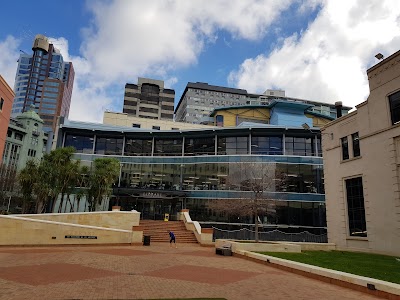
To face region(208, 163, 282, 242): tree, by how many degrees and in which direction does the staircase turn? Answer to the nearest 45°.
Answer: approximately 135° to its left

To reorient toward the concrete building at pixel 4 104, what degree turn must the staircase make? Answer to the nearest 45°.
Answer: approximately 90° to its right

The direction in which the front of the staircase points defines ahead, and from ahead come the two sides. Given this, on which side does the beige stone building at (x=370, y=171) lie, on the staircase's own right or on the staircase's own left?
on the staircase's own left

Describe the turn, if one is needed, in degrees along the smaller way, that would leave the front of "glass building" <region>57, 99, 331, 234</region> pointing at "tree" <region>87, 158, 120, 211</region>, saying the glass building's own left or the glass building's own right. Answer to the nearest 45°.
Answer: approximately 45° to the glass building's own right

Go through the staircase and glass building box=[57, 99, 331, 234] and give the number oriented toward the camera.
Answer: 2

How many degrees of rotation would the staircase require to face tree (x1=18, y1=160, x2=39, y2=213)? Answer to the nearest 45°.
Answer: approximately 90° to its right

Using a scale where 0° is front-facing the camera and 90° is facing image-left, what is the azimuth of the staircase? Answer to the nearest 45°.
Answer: approximately 0°

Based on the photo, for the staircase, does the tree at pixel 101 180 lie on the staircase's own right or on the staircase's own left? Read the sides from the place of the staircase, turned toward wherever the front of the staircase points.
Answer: on the staircase's own right

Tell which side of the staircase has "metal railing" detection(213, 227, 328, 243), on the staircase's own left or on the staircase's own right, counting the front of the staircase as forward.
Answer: on the staircase's own left

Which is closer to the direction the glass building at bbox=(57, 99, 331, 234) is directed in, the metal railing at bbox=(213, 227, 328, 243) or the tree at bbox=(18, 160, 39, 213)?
the metal railing

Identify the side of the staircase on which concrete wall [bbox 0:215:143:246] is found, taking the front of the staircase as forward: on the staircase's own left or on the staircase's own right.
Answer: on the staircase's own right
